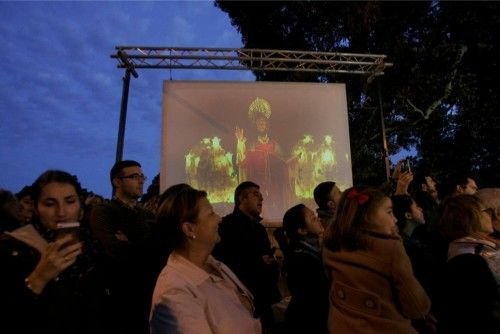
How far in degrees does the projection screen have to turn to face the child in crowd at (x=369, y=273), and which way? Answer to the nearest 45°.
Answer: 0° — it already faces them

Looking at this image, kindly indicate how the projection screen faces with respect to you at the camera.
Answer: facing the viewer

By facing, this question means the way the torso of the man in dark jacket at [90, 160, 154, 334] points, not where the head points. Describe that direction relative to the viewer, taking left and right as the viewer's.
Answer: facing the viewer and to the right of the viewer

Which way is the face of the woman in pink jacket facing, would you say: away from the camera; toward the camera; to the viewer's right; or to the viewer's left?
to the viewer's right

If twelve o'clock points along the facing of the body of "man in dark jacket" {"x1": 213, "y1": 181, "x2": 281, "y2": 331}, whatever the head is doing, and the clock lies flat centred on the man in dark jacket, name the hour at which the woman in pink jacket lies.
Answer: The woman in pink jacket is roughly at 2 o'clock from the man in dark jacket.

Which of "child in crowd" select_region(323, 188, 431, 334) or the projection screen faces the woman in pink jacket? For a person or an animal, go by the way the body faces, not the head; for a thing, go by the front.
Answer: the projection screen
